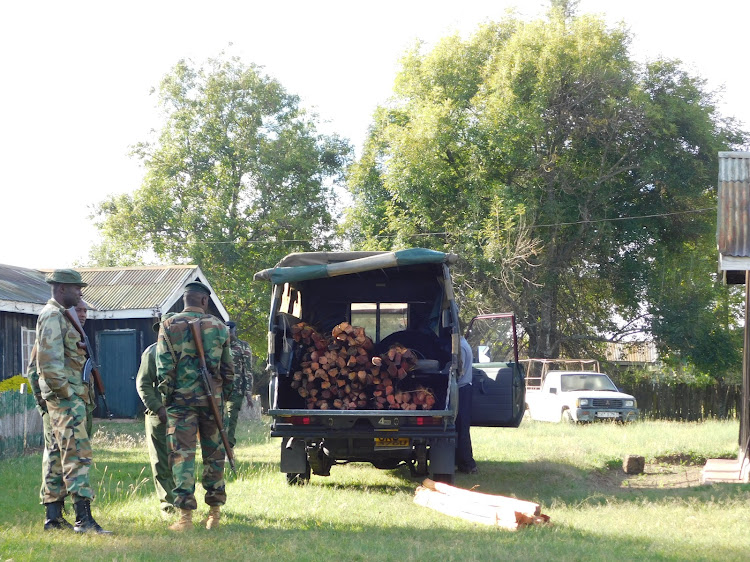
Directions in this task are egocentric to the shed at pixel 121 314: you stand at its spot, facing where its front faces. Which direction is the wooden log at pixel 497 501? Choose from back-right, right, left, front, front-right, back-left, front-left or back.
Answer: front

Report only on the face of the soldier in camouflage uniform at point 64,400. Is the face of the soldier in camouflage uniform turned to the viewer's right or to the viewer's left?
to the viewer's right

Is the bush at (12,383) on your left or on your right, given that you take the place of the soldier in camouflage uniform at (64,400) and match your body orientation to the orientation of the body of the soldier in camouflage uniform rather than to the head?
on your left

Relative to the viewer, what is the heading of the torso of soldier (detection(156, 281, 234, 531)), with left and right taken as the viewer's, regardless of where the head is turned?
facing away from the viewer

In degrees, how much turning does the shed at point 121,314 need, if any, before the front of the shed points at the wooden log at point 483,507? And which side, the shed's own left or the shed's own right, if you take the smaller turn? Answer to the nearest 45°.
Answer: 0° — it already faces it

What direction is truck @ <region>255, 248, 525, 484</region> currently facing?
away from the camera

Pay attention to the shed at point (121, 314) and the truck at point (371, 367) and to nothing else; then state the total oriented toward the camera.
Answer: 1

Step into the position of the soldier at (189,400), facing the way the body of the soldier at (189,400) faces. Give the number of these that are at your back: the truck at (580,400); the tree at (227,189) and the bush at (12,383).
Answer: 0

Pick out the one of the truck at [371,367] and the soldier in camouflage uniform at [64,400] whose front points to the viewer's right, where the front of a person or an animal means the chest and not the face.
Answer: the soldier in camouflage uniform

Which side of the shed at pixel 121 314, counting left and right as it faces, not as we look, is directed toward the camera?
front

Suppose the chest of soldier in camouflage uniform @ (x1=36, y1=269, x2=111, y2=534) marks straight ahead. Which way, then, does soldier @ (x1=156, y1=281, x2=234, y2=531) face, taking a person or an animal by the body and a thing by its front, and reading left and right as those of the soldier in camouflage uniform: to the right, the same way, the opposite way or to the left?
to the left

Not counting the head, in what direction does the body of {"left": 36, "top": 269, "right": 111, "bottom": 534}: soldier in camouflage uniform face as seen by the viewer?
to the viewer's right

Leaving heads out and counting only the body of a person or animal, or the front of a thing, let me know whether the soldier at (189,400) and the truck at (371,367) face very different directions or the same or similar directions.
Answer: same or similar directions

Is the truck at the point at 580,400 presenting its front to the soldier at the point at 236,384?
no
